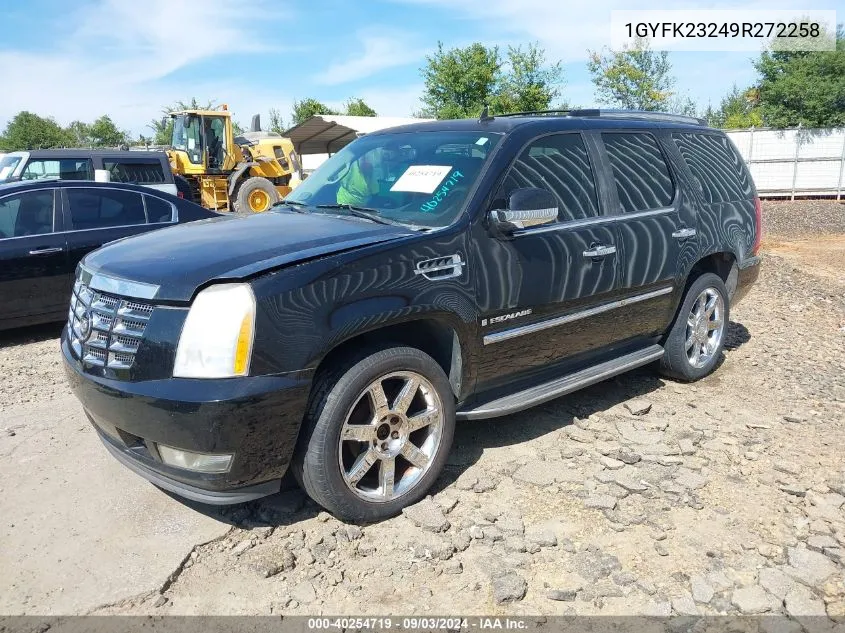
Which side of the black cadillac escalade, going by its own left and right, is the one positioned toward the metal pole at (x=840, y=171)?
back

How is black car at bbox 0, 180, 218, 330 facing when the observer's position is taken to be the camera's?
facing to the left of the viewer

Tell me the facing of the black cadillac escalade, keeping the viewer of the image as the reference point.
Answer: facing the viewer and to the left of the viewer

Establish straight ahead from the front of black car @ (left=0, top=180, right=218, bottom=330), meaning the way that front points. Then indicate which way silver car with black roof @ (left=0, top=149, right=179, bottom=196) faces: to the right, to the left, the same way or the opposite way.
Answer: the same way

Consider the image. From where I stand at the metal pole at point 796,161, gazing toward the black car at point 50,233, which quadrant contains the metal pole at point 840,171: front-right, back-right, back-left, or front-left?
back-left

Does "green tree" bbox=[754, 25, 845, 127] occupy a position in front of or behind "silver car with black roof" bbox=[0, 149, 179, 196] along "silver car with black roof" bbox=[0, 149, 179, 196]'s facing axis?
behind

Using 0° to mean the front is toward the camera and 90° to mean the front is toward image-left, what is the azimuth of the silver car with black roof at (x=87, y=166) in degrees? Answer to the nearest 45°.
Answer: approximately 90°

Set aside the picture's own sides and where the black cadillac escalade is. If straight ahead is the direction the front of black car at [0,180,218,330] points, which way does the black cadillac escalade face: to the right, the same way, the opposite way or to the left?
the same way

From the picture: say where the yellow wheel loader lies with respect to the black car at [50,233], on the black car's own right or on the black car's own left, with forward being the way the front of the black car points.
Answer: on the black car's own right

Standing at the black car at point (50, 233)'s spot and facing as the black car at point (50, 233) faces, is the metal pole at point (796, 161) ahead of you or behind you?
behind

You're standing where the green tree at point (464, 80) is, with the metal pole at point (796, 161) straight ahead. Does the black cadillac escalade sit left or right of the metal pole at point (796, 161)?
right

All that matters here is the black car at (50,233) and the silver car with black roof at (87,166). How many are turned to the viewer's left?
2

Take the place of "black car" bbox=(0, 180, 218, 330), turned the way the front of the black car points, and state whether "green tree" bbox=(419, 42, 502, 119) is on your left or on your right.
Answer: on your right

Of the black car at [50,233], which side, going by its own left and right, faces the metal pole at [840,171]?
back

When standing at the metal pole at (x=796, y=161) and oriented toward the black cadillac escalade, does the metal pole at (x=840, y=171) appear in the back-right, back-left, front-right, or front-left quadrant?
back-left

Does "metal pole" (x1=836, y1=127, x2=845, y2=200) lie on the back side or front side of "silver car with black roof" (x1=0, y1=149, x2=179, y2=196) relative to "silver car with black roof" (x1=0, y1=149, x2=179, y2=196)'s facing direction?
on the back side
